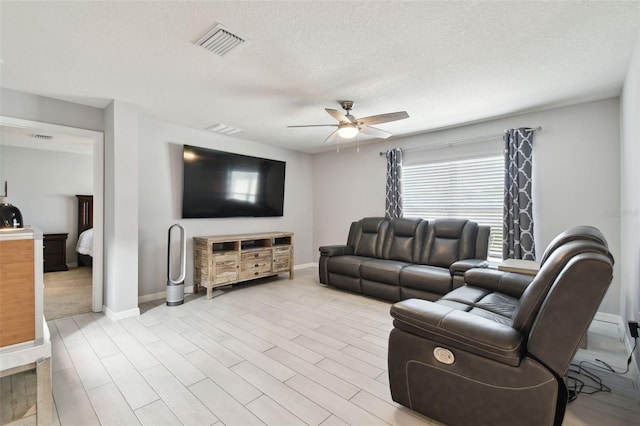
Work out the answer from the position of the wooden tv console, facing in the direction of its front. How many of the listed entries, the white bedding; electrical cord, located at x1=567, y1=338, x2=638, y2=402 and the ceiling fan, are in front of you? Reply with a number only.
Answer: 2

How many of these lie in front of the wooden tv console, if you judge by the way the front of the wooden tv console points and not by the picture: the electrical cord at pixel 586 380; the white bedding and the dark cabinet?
1

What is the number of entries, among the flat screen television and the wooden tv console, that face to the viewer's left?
0

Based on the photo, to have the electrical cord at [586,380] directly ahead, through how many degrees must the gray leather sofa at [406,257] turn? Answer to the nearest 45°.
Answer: approximately 90° to its left

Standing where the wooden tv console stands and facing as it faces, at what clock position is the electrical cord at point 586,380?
The electrical cord is roughly at 12 o'clock from the wooden tv console.

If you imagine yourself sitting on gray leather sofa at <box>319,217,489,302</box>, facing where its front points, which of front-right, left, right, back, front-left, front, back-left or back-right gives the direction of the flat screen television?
front-right

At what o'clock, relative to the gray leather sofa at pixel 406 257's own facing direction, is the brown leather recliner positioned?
The brown leather recliner is roughly at 10 o'clock from the gray leather sofa.

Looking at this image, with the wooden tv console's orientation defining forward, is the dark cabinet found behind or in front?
behind

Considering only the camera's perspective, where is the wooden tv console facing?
facing the viewer and to the right of the viewer

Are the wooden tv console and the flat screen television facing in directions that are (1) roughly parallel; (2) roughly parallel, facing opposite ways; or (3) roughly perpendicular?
roughly parallel

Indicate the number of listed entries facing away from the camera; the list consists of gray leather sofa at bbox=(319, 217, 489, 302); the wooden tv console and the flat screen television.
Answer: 0

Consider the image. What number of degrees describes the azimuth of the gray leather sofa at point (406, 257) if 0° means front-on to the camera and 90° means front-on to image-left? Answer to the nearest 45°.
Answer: approximately 45°

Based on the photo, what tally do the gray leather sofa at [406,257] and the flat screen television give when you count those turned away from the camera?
0

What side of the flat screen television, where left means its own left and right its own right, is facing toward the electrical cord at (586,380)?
front
